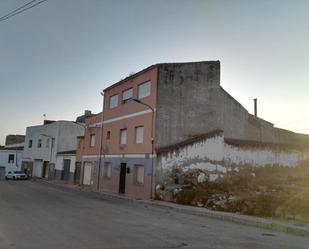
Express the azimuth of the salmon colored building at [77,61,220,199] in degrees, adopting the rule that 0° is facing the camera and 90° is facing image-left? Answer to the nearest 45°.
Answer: approximately 45°

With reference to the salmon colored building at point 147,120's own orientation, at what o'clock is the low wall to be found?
The low wall is roughly at 8 o'clock from the salmon colored building.
